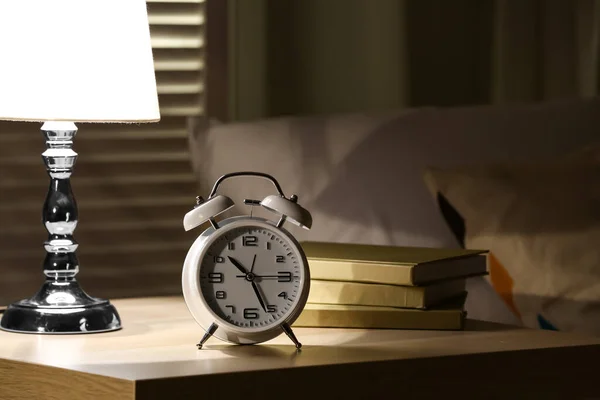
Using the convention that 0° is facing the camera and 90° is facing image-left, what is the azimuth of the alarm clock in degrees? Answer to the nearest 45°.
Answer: approximately 0°

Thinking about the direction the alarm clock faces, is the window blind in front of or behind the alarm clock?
behind
